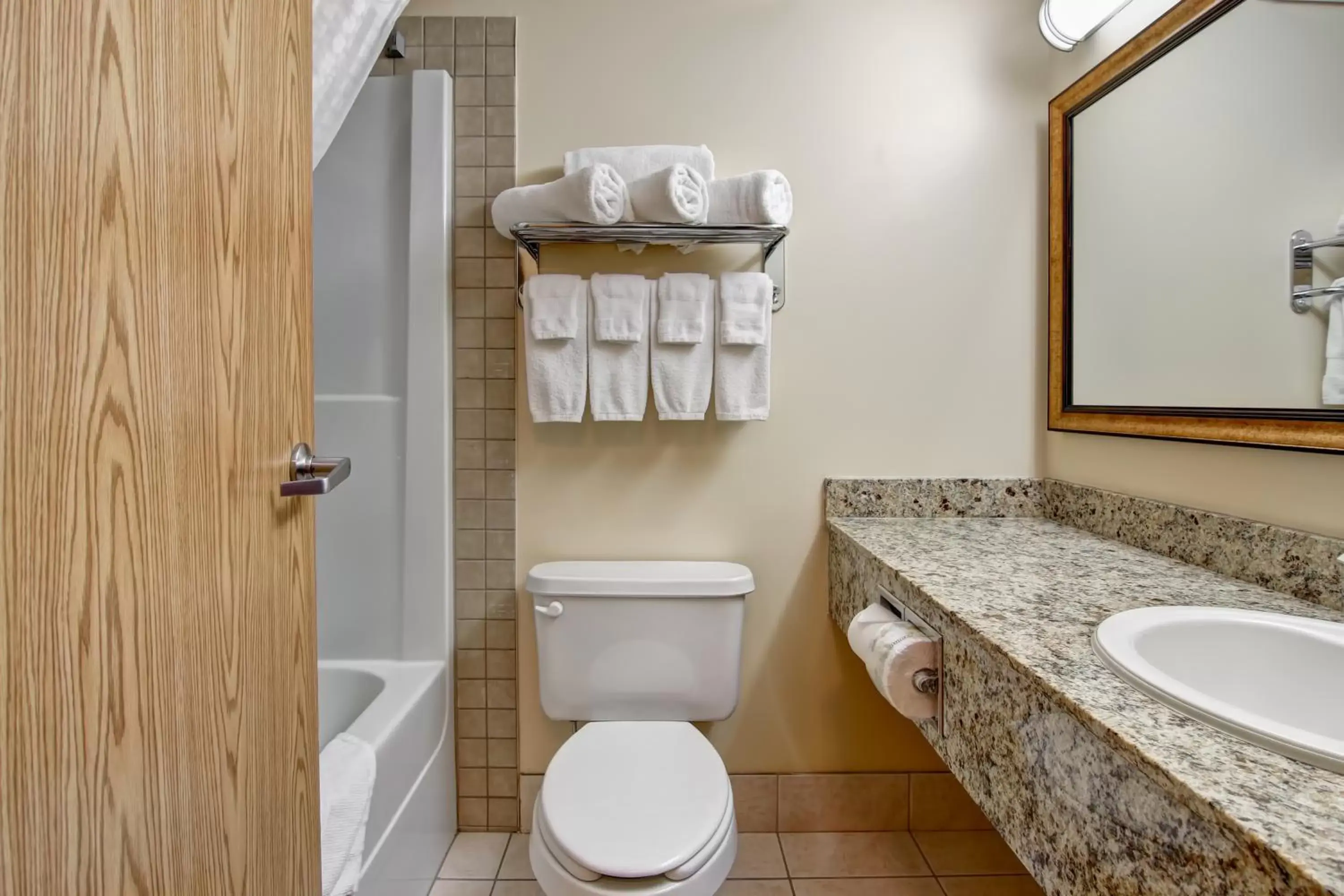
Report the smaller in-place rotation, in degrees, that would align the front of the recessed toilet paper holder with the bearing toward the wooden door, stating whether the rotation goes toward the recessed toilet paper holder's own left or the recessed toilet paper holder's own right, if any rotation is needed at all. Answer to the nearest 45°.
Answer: approximately 45° to the recessed toilet paper holder's own left

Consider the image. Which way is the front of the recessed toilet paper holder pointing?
to the viewer's left

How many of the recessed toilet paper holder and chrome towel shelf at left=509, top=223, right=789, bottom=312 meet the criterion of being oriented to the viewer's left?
1

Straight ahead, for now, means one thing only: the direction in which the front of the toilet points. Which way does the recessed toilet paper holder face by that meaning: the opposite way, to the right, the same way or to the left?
to the right

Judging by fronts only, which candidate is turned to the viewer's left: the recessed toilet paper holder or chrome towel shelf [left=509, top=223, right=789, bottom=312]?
the recessed toilet paper holder

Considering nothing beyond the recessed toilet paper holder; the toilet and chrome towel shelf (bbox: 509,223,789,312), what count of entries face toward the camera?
2

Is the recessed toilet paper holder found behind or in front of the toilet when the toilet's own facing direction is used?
in front

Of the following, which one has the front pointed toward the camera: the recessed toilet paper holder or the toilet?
the toilet

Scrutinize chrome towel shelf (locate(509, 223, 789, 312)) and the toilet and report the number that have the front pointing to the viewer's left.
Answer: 0

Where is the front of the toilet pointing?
toward the camera
